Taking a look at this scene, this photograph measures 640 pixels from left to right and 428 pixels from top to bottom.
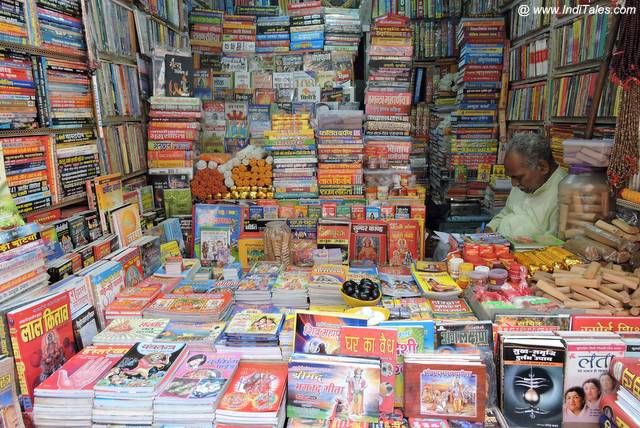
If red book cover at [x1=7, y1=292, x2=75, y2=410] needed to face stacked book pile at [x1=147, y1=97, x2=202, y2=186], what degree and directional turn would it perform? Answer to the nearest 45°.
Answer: approximately 90° to its left

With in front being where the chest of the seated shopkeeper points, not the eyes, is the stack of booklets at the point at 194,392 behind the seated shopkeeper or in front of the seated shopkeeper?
in front

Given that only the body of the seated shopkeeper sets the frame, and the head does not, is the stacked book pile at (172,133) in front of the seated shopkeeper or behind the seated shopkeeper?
in front

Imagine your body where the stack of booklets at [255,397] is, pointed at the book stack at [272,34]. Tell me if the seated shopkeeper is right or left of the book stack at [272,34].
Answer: right

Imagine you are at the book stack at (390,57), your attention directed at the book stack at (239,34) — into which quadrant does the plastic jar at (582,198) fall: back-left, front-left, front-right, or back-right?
back-left

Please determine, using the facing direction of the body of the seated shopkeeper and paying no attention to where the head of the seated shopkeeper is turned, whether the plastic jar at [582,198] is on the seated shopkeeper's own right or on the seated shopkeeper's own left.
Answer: on the seated shopkeeper's own left

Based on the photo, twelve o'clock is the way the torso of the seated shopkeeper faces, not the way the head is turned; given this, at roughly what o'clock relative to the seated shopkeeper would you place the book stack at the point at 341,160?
The book stack is roughly at 1 o'clock from the seated shopkeeper.

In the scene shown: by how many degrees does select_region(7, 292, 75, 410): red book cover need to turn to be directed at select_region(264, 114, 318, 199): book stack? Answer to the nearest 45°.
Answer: approximately 90° to its left

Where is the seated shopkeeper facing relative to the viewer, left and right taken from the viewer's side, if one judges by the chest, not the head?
facing the viewer and to the left of the viewer

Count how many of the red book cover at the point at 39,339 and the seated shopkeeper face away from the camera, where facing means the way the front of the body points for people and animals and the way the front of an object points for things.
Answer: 0
